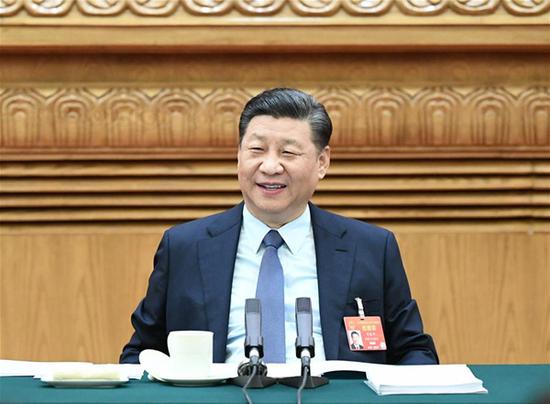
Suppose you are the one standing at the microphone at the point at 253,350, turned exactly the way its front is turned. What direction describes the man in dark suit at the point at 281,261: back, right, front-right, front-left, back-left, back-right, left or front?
front

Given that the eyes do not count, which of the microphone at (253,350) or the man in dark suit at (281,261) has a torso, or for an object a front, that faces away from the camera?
the microphone

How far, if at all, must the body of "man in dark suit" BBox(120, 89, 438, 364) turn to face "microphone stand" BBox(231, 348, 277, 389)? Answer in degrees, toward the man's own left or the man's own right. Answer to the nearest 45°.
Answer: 0° — they already face it

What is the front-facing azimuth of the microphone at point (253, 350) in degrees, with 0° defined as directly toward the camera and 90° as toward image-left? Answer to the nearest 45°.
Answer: approximately 180°

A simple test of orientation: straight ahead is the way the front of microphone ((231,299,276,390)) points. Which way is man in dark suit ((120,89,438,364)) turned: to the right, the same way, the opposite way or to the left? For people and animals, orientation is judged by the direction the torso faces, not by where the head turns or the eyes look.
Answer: the opposite way

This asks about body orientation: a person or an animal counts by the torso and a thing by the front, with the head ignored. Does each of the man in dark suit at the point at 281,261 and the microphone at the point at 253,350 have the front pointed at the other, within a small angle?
yes

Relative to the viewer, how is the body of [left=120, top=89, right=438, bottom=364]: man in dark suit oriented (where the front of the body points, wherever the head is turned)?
toward the camera

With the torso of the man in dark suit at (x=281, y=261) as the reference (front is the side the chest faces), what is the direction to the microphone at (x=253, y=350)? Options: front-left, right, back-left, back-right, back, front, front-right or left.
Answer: front

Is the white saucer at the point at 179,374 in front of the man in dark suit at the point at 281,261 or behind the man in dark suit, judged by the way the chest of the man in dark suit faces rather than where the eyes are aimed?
in front

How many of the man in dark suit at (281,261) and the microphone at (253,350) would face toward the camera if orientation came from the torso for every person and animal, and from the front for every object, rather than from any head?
1

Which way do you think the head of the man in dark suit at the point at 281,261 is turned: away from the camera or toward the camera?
toward the camera
